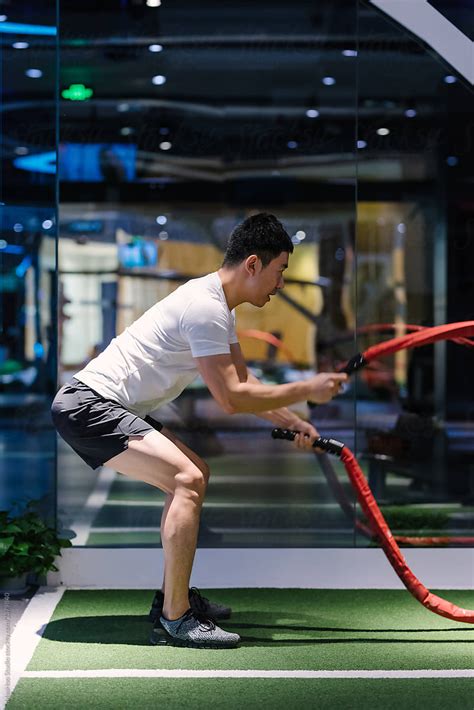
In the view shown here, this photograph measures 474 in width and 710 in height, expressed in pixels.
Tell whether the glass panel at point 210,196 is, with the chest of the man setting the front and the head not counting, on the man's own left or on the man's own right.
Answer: on the man's own left

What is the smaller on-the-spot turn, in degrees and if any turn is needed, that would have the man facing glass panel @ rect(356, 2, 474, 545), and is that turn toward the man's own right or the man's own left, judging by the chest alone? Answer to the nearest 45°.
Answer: approximately 45° to the man's own left

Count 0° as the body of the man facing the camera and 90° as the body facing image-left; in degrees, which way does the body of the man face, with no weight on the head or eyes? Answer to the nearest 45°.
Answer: approximately 270°

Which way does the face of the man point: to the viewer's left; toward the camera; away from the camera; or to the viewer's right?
to the viewer's right
